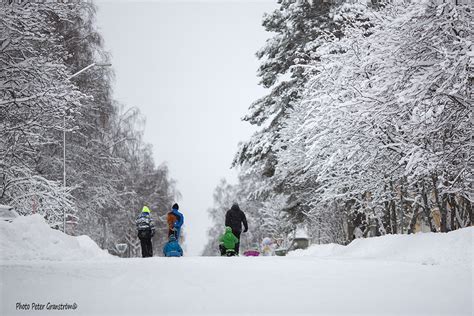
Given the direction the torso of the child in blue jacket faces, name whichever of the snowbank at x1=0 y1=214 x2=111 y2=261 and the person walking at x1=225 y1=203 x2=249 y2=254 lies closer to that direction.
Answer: the person walking

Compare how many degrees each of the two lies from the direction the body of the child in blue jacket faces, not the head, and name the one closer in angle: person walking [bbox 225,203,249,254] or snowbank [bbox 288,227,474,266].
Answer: the person walking

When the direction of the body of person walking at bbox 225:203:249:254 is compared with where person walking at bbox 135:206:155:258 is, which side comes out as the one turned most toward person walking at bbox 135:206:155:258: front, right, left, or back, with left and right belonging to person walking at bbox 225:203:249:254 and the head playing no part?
left

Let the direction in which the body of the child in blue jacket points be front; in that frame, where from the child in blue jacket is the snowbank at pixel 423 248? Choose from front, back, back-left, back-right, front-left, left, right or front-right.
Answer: back-right

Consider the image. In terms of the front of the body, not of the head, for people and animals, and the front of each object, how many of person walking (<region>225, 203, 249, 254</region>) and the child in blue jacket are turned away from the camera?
2

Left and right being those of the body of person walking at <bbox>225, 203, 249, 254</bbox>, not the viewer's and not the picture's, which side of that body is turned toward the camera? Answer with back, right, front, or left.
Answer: back

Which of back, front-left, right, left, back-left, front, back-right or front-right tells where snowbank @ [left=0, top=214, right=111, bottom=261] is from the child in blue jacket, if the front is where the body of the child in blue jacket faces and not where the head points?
back-left

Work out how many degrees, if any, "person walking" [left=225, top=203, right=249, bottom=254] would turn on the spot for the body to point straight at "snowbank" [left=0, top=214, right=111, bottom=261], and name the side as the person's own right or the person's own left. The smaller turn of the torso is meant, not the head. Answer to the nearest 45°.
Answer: approximately 135° to the person's own left

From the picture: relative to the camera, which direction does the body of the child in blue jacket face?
away from the camera

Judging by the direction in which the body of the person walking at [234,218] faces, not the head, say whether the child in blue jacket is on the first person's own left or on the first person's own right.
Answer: on the first person's own left

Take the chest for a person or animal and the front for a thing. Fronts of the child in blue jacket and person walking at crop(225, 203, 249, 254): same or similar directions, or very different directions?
same or similar directions

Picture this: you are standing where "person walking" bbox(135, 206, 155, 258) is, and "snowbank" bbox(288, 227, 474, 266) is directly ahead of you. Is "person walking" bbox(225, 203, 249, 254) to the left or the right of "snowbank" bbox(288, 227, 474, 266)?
left
